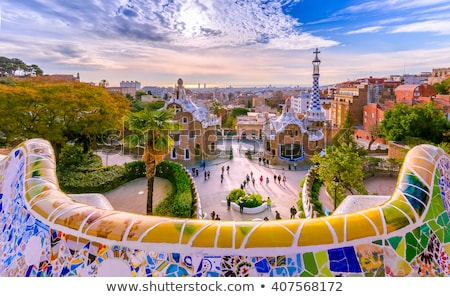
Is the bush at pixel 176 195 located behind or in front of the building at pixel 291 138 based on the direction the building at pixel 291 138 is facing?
in front

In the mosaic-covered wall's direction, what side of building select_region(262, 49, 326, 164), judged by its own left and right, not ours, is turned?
front

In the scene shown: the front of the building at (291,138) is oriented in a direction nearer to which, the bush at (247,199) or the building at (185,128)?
the bush

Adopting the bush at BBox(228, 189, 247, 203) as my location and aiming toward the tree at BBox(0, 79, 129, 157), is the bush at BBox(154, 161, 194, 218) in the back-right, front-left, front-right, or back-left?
front-left

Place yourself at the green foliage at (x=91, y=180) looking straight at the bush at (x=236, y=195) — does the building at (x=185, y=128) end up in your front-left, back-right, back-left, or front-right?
front-left

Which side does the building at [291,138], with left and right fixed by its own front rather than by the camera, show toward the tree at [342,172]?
front

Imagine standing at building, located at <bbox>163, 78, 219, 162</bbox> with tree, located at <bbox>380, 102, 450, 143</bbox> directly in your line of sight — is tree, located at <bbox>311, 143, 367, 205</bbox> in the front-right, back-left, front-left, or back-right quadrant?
front-right

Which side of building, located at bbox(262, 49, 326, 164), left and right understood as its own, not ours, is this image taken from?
front

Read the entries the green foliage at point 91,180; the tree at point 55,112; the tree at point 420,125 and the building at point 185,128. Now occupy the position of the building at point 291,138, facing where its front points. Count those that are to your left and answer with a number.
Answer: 1

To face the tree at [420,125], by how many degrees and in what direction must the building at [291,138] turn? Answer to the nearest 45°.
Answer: approximately 90° to its left

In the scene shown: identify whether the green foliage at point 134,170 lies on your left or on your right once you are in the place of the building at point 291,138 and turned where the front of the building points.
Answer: on your right

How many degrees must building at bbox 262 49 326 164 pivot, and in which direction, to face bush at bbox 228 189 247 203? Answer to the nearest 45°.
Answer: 0° — it already faces it

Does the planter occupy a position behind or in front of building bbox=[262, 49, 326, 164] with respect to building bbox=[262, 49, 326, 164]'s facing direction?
in front
